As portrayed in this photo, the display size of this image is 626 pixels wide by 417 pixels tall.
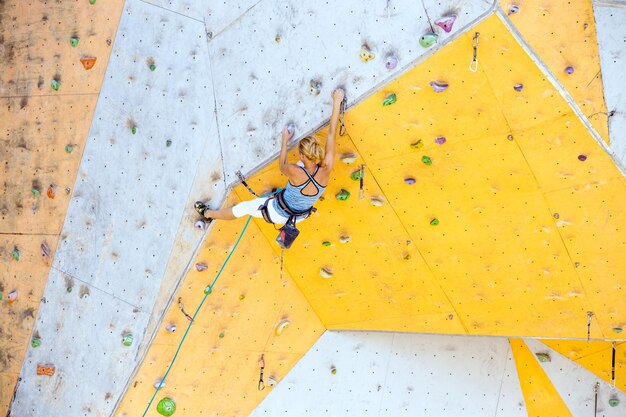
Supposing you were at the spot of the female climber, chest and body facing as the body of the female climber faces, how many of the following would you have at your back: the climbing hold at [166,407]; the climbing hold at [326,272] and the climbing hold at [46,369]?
0

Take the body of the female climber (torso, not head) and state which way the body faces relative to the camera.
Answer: away from the camera

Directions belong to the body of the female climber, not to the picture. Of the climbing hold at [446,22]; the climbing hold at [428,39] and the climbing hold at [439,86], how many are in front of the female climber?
0

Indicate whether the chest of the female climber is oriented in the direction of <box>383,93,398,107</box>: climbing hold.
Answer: no

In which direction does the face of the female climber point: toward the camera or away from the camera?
away from the camera
